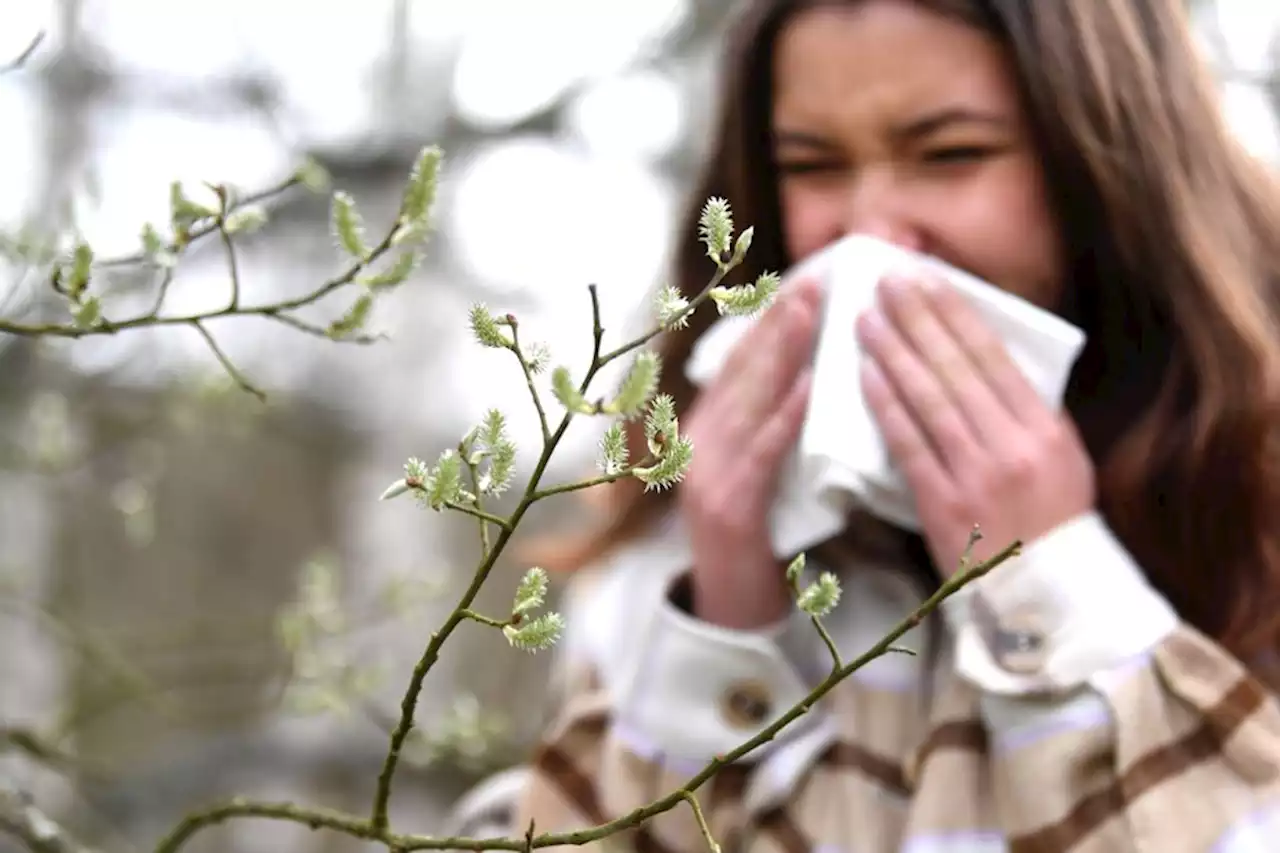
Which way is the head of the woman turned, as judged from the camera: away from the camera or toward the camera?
toward the camera

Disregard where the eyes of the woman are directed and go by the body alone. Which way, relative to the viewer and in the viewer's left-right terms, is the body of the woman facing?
facing the viewer and to the left of the viewer
